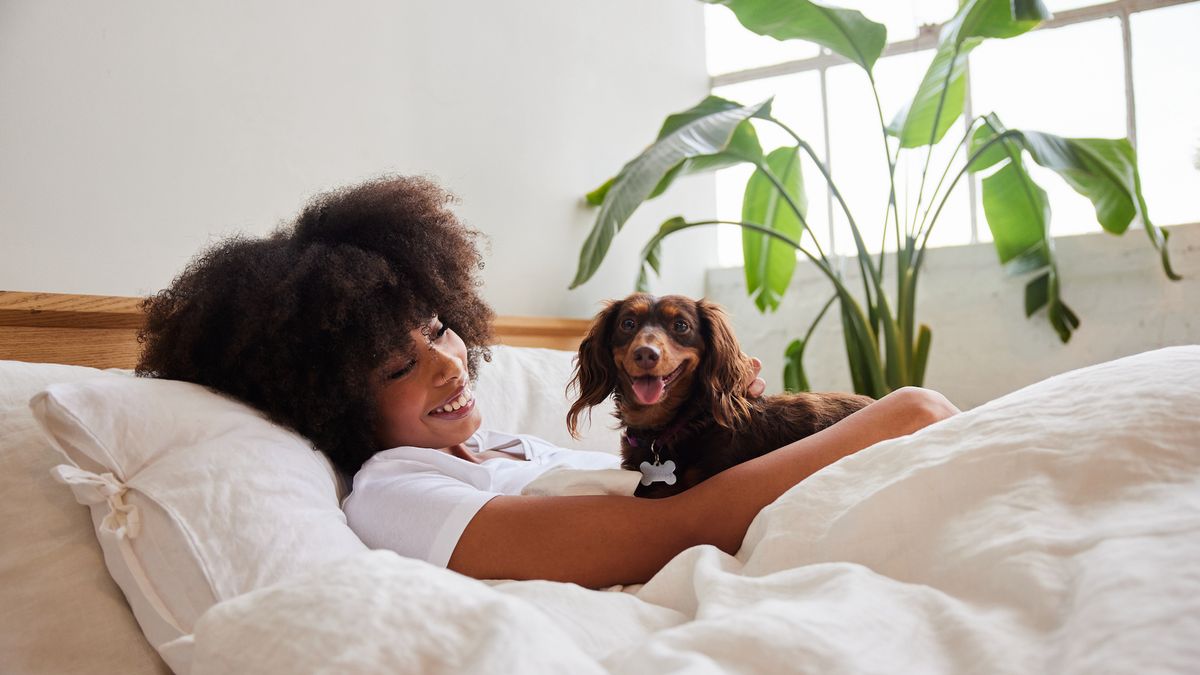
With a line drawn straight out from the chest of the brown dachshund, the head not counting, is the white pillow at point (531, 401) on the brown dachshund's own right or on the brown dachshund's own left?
on the brown dachshund's own right

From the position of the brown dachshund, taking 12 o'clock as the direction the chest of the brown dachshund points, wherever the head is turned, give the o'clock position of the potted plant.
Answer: The potted plant is roughly at 5 o'clock from the brown dachshund.

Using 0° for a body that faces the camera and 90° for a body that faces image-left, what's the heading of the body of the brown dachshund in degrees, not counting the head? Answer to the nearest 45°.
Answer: approximately 45°

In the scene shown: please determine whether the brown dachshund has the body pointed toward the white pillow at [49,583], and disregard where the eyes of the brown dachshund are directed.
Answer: yes

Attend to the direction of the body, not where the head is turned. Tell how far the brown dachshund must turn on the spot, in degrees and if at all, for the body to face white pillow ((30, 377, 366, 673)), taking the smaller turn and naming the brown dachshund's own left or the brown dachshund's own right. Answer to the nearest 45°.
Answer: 0° — it already faces it
